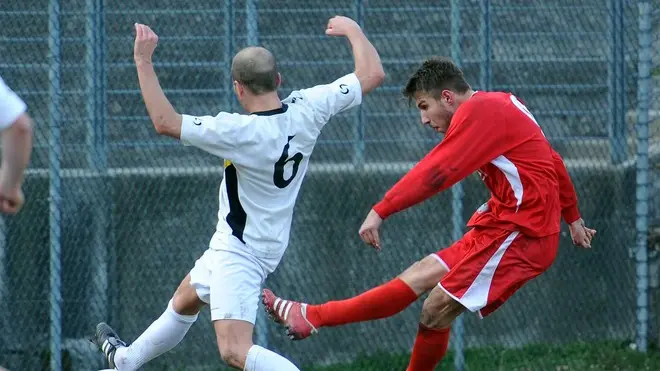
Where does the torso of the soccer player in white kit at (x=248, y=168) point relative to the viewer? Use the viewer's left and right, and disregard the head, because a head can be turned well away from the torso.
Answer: facing away from the viewer and to the left of the viewer

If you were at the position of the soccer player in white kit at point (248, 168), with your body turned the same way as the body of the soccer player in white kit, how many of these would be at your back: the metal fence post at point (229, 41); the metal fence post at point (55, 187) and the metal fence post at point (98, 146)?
0

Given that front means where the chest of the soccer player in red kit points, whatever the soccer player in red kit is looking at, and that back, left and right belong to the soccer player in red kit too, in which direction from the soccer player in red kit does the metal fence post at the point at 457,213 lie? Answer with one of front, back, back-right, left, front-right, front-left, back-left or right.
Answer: right

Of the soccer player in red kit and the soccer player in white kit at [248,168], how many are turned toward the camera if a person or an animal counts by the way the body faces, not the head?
0

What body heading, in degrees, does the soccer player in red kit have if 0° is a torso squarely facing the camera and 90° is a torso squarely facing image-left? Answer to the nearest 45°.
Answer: approximately 90°

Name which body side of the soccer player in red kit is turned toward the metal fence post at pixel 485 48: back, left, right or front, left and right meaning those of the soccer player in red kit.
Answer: right

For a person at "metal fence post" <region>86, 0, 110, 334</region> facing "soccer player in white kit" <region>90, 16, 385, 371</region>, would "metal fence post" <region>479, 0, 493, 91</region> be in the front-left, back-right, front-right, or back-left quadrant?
front-left

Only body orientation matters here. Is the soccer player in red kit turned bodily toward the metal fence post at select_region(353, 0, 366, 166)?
no

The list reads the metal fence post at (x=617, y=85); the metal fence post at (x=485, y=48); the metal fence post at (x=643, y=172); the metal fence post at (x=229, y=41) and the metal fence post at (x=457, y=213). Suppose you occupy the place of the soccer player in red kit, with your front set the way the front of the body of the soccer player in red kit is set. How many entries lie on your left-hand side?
0

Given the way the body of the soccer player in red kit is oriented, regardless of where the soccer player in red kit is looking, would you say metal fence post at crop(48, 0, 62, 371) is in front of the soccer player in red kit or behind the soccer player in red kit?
in front

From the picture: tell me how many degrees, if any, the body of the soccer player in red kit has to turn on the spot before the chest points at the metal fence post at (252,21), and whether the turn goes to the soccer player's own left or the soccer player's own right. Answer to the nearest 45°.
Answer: approximately 45° to the soccer player's own right

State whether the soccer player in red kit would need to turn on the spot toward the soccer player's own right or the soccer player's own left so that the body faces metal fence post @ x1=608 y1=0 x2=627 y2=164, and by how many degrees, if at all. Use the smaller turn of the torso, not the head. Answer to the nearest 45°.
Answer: approximately 135° to the soccer player's own right

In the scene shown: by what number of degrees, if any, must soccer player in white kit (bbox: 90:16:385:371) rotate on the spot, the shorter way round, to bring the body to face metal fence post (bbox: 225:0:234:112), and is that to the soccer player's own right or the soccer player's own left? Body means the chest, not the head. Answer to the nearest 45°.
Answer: approximately 45° to the soccer player's own right

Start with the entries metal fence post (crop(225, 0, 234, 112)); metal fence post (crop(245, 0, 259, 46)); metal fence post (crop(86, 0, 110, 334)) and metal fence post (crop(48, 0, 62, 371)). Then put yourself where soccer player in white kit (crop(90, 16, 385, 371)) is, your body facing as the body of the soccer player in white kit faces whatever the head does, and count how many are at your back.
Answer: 0

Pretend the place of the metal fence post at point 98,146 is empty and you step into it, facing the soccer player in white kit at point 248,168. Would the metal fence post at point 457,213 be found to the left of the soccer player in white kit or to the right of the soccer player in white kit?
left

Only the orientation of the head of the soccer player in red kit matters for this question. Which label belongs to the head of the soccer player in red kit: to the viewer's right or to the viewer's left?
to the viewer's left
